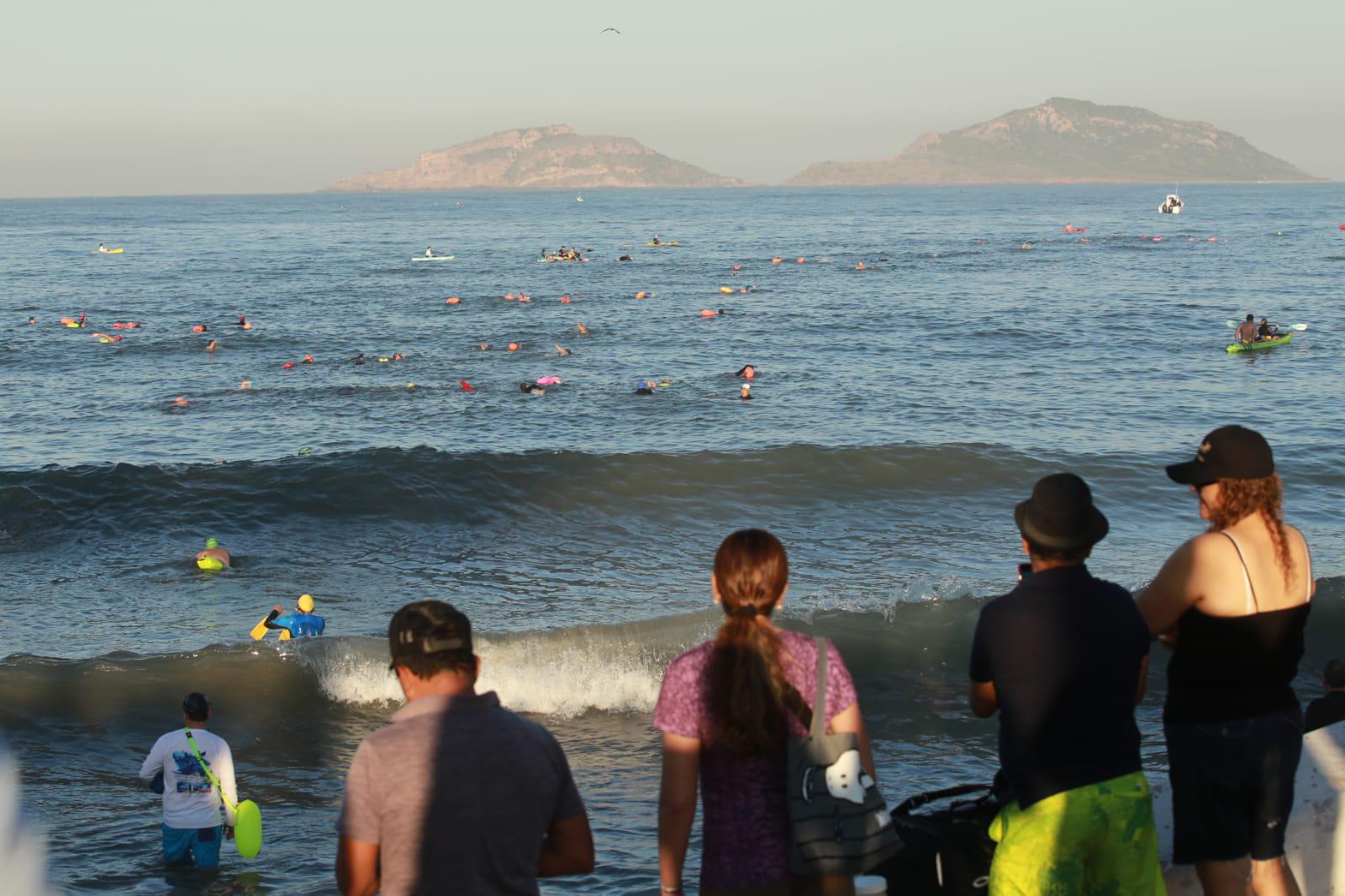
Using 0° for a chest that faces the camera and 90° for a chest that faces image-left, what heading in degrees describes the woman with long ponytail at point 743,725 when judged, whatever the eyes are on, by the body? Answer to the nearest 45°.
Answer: approximately 180°

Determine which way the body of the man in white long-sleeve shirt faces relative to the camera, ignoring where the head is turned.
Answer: away from the camera

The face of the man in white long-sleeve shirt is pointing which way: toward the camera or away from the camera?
away from the camera

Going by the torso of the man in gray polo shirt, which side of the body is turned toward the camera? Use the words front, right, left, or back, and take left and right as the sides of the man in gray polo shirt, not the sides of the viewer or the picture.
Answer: back

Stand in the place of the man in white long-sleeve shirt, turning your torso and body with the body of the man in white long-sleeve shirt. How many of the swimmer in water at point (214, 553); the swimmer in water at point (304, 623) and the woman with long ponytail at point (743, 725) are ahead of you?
2

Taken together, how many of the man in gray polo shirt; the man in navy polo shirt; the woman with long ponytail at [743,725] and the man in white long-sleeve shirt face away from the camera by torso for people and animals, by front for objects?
4

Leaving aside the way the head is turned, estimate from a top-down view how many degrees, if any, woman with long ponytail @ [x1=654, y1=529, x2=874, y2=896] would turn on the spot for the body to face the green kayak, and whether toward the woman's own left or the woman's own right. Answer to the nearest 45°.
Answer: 0° — they already face it

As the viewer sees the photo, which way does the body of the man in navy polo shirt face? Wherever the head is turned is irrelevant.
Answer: away from the camera

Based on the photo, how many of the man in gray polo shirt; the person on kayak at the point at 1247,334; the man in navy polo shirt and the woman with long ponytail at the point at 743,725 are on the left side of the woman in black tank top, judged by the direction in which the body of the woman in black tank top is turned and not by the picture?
3

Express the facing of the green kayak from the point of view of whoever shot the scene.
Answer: facing away from the viewer and to the right of the viewer

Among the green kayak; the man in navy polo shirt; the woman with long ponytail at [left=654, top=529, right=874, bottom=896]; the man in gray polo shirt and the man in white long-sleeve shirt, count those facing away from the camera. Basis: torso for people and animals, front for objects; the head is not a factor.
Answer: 4

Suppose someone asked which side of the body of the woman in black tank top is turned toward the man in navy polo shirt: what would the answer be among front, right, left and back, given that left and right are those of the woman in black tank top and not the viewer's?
left

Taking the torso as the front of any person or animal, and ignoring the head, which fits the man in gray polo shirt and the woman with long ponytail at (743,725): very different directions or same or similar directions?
same or similar directions

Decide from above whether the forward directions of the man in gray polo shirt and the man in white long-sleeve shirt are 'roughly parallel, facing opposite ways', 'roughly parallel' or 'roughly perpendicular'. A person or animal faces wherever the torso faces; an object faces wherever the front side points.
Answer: roughly parallel
